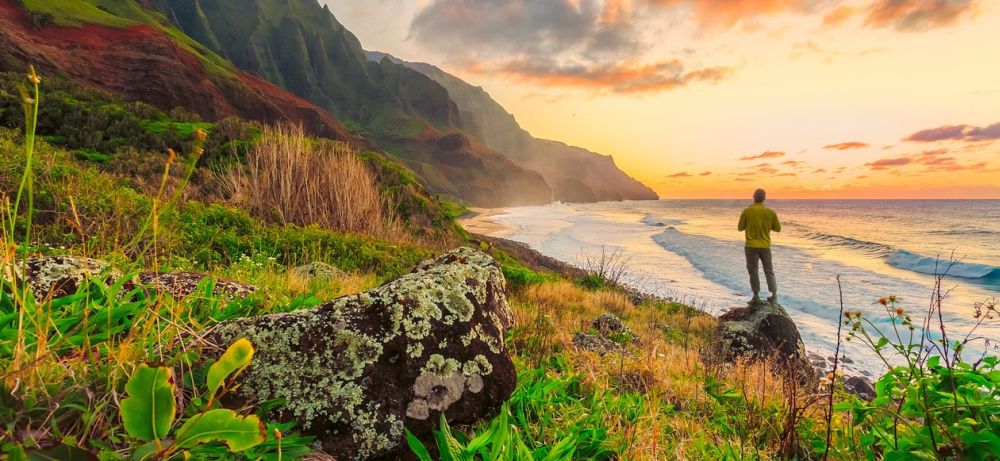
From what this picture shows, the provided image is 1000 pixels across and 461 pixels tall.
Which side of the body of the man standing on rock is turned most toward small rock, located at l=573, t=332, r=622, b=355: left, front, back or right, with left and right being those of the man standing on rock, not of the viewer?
left

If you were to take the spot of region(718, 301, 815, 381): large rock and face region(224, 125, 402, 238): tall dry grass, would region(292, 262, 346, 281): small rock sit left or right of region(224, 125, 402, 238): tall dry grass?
left

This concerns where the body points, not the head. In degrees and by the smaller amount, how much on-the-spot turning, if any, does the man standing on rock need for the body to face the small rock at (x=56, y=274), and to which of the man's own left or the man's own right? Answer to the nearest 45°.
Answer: approximately 180°

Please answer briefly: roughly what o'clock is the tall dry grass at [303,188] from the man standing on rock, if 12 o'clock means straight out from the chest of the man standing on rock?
The tall dry grass is roughly at 8 o'clock from the man standing on rock.

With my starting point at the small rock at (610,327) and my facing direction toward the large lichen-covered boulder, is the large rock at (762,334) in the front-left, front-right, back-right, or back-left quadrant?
back-left

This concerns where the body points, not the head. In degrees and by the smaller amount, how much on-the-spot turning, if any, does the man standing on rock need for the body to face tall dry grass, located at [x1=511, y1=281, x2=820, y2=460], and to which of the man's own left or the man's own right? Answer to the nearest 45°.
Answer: approximately 180°

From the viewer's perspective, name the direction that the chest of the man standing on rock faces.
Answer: away from the camera

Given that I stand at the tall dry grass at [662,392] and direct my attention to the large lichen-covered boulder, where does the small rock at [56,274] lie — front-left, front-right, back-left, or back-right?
front-right
